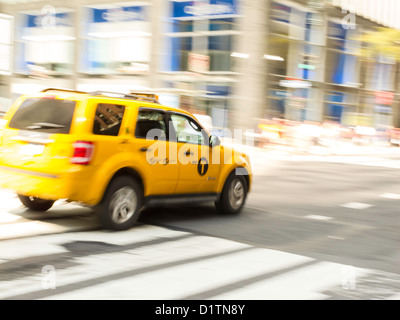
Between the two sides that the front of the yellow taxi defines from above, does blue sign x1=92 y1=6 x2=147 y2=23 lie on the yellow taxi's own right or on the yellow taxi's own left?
on the yellow taxi's own left

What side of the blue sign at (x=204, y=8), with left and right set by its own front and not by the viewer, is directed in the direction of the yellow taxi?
front

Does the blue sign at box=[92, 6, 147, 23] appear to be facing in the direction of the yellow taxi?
yes

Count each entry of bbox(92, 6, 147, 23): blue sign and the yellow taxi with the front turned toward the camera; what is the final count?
1

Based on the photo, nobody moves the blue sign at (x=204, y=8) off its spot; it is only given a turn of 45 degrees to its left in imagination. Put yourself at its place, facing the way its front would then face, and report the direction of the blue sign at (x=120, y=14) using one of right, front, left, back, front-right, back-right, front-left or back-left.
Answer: back

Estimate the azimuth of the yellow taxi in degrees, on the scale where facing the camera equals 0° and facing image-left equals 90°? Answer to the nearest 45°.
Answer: approximately 225°

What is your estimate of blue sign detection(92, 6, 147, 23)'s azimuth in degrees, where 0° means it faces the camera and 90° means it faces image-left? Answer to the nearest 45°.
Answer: approximately 0°

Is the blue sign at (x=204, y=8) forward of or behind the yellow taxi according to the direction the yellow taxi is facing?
forward
